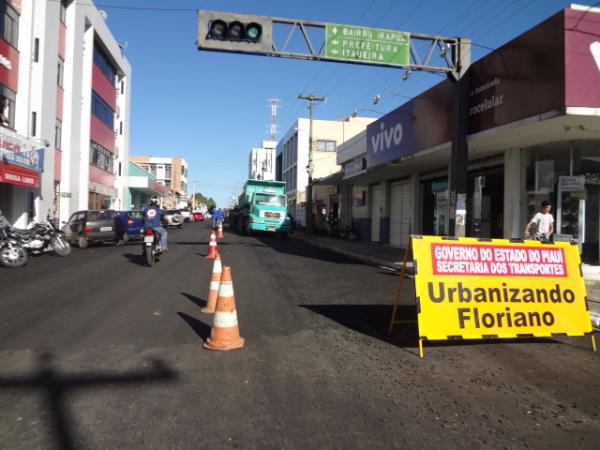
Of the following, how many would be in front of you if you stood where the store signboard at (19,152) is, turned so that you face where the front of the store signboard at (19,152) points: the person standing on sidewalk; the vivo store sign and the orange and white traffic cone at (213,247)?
3

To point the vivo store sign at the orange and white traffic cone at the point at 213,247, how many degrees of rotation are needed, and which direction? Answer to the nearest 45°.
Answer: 0° — it already faces it

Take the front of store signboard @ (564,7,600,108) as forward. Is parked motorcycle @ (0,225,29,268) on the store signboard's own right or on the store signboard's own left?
on the store signboard's own right

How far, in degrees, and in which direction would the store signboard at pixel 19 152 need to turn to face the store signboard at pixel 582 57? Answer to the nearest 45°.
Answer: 0° — it already faces it

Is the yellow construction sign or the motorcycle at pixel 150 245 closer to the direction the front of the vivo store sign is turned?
the motorcycle

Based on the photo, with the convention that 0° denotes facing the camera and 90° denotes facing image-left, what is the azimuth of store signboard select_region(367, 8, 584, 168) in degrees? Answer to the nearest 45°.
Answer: approximately 45°

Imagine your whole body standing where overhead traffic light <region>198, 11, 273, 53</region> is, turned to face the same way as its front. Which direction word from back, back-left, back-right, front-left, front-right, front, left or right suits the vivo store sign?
back-left

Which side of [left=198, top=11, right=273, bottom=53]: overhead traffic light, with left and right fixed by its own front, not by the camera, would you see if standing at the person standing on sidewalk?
left

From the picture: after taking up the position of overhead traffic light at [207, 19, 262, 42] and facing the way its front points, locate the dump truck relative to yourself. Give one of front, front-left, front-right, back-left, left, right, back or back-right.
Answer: back
